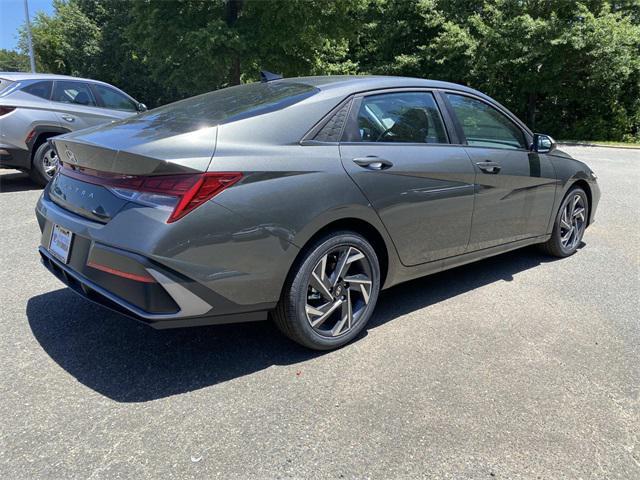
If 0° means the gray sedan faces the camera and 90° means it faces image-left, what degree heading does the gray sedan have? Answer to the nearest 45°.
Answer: approximately 225°

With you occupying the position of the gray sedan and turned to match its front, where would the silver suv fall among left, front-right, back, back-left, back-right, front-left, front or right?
left
